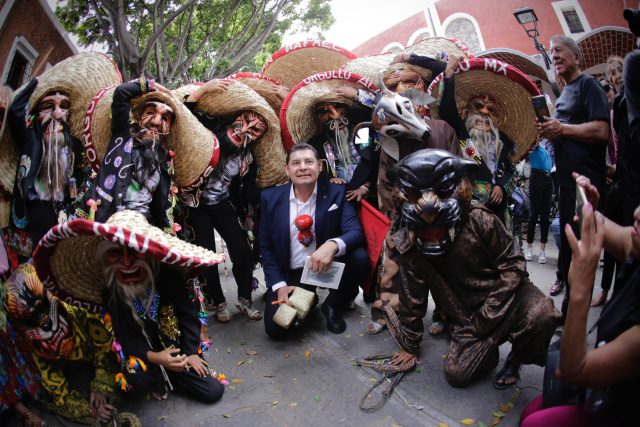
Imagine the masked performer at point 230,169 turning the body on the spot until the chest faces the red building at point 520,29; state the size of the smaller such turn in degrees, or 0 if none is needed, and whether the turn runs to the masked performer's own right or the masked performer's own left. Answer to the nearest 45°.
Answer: approximately 135° to the masked performer's own left

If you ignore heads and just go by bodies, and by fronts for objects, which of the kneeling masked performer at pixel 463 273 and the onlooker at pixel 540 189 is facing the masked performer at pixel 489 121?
the onlooker

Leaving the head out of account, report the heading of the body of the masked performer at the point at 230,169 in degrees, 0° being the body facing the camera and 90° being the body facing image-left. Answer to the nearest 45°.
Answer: approximately 0°

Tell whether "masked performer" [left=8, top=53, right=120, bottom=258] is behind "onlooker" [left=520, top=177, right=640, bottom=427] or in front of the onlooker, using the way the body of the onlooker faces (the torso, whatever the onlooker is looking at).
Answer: in front

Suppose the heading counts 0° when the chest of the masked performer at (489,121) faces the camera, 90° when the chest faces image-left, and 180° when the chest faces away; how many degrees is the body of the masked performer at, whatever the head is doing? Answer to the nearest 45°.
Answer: approximately 0°
